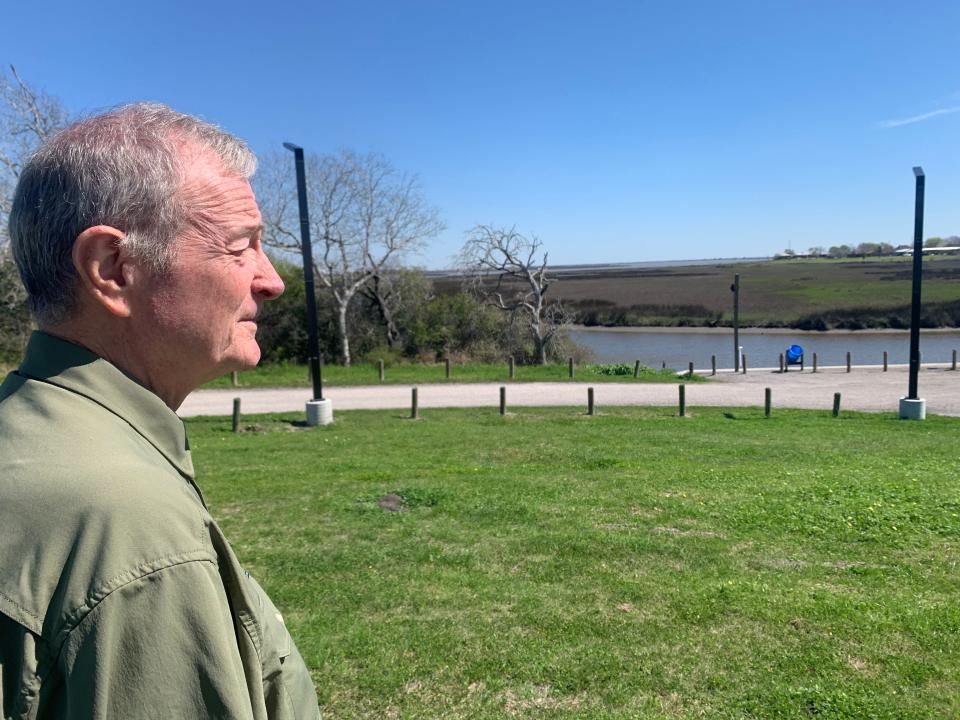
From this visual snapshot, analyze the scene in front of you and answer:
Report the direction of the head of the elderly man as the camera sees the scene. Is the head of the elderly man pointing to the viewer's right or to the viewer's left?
to the viewer's right

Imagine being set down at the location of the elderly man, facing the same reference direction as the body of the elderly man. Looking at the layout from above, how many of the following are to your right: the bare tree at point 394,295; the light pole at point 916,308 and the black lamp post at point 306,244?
0

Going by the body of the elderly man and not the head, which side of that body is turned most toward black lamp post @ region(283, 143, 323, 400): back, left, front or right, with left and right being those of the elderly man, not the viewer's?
left

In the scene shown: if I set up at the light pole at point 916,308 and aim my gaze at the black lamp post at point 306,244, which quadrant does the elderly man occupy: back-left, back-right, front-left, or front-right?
front-left

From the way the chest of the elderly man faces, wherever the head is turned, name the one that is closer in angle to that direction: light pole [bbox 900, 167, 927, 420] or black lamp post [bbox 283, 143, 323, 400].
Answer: the light pole

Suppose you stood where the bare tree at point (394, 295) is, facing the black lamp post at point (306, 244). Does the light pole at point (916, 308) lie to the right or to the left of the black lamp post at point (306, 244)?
left

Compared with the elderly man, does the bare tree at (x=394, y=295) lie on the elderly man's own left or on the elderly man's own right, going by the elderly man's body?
on the elderly man's own left

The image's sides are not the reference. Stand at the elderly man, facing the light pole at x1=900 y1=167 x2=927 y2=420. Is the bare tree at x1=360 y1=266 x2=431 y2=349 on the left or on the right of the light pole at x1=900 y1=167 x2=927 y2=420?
left

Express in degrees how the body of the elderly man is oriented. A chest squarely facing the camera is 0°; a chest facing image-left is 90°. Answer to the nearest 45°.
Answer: approximately 270°

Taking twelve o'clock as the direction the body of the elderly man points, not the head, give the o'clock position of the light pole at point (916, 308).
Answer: The light pole is roughly at 11 o'clock from the elderly man.
